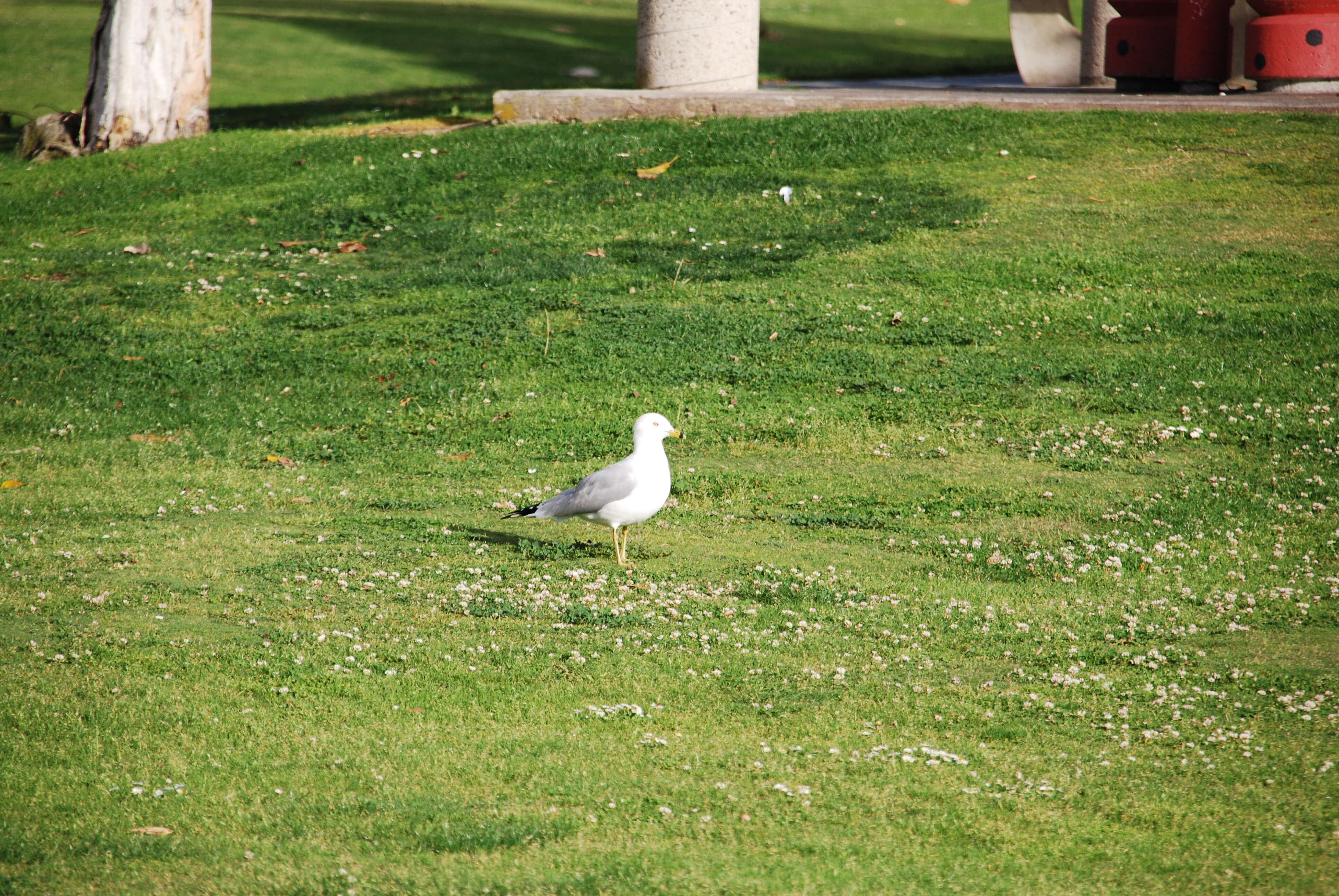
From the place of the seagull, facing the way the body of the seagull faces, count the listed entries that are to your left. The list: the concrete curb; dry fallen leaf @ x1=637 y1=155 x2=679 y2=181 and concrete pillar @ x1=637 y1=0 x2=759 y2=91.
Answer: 3

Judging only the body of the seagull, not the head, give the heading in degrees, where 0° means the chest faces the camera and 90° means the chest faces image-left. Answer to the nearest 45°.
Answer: approximately 270°

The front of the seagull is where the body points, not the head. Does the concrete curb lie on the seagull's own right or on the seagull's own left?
on the seagull's own left

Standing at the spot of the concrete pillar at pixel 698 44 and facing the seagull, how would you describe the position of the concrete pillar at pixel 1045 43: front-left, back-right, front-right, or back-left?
back-left

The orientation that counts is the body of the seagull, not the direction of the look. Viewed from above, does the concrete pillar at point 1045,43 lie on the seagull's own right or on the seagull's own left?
on the seagull's own left

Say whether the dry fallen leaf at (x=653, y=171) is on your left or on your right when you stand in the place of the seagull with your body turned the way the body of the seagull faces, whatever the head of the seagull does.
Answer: on your left

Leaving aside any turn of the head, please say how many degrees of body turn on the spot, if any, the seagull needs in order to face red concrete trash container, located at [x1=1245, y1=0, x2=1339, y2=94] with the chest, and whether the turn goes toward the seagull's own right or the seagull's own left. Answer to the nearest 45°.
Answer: approximately 45° to the seagull's own left

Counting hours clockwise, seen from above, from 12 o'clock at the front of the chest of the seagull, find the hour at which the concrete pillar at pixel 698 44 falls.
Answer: The concrete pillar is roughly at 9 o'clock from the seagull.

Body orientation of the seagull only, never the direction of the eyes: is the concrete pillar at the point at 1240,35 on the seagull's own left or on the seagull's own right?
on the seagull's own left
